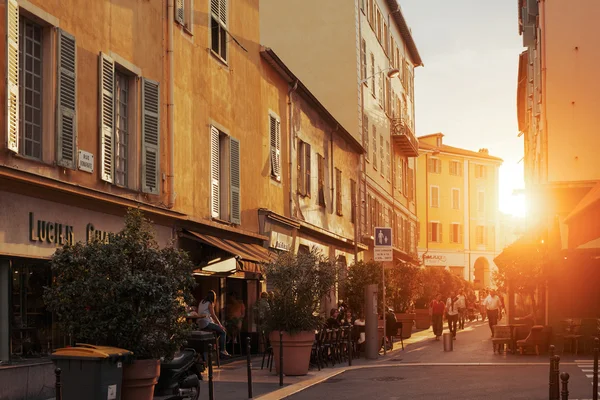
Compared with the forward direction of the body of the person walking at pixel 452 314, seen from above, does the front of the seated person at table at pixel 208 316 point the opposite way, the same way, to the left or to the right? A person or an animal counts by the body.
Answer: to the left

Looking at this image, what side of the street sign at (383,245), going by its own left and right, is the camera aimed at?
front

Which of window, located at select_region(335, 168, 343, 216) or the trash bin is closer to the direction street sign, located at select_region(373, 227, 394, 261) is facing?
the trash bin

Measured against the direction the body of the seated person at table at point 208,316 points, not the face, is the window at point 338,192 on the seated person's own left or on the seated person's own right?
on the seated person's own left

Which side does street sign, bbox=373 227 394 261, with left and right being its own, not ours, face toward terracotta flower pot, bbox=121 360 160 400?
front
